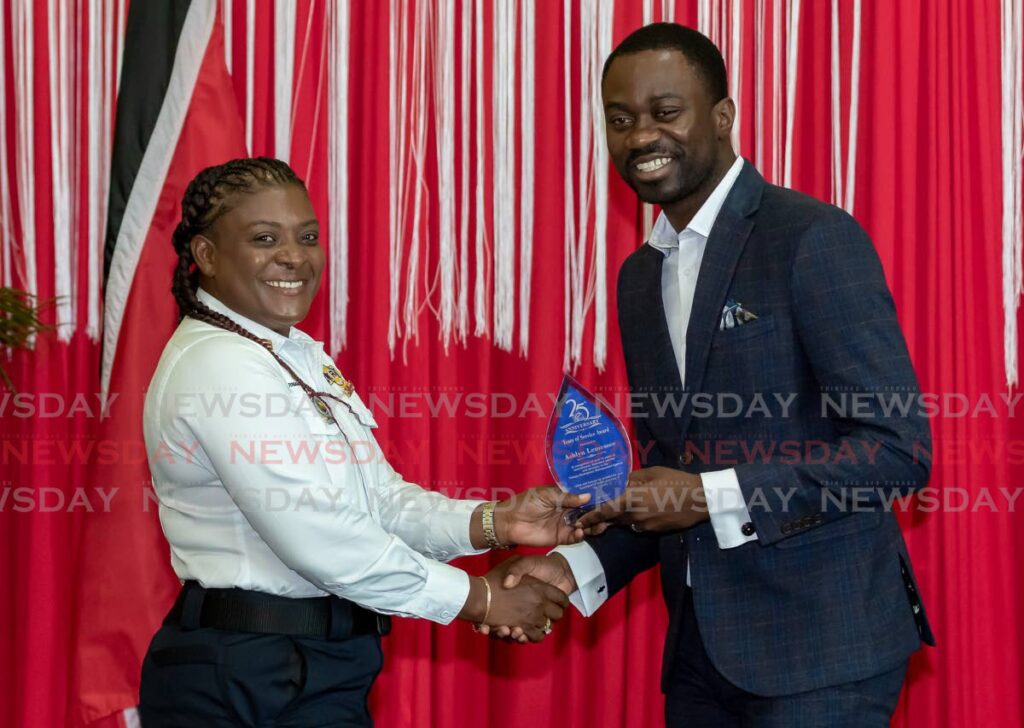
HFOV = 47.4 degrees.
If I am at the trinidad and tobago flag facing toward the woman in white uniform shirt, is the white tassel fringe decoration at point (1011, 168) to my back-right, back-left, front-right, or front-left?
front-left

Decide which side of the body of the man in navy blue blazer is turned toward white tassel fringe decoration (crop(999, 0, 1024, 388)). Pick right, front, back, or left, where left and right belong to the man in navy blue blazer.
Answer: back

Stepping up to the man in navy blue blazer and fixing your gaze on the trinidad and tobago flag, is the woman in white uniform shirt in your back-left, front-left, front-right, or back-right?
front-left

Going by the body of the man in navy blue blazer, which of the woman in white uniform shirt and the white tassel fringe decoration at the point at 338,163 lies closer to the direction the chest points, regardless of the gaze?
the woman in white uniform shirt

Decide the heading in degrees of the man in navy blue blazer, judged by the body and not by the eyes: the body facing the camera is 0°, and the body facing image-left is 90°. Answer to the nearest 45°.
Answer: approximately 45°

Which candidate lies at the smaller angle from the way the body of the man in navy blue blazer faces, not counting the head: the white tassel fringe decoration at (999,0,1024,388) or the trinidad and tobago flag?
the trinidad and tobago flag

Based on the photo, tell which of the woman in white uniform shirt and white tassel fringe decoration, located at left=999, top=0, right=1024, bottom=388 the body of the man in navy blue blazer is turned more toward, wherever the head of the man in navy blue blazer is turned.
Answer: the woman in white uniform shirt

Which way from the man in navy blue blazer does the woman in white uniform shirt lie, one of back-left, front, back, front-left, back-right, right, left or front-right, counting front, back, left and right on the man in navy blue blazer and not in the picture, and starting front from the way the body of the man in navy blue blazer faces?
front-right

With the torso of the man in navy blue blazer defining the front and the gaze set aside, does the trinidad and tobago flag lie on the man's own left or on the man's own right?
on the man's own right

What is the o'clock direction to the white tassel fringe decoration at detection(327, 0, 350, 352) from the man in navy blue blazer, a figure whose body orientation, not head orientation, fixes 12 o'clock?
The white tassel fringe decoration is roughly at 3 o'clock from the man in navy blue blazer.

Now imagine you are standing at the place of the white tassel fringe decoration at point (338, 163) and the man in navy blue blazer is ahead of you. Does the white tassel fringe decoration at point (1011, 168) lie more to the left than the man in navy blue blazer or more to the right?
left
